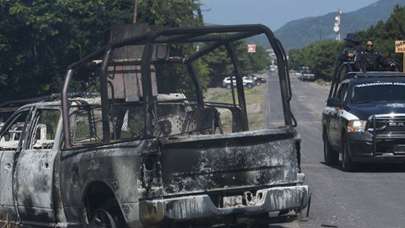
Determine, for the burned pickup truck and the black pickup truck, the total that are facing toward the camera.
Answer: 1

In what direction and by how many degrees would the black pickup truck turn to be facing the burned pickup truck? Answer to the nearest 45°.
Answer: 0° — it already faces it

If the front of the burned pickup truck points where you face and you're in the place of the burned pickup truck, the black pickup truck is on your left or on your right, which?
on your right

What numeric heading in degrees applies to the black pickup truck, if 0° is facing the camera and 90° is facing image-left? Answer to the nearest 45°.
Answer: approximately 0°

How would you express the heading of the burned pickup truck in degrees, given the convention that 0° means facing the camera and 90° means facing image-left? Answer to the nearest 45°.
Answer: approximately 135°
